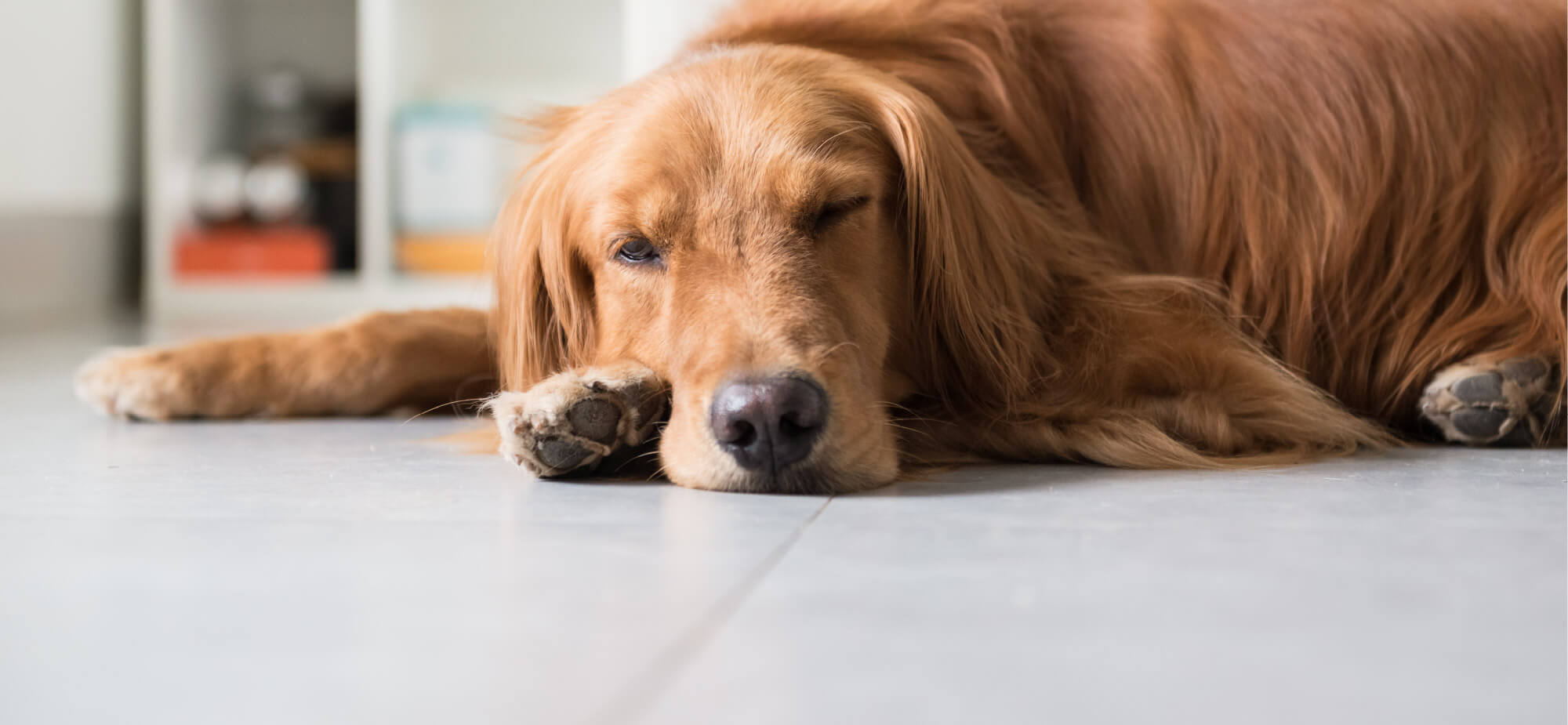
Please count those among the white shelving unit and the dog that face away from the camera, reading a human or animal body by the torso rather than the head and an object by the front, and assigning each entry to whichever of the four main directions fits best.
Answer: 0

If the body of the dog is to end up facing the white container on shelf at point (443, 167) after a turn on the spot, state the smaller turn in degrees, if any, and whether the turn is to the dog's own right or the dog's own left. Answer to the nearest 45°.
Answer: approximately 90° to the dog's own right

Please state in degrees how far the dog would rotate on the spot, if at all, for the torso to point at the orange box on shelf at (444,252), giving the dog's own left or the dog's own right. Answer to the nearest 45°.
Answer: approximately 90° to the dog's own right

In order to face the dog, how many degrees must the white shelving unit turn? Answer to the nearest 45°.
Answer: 0° — it already faces it

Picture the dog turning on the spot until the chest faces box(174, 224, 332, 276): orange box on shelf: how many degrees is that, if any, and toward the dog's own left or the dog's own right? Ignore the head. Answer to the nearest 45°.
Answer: approximately 90° to the dog's own right

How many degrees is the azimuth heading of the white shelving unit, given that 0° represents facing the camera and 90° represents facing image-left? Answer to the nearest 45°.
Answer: approximately 0°
